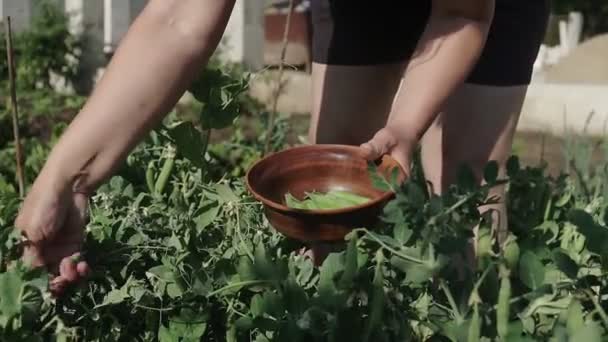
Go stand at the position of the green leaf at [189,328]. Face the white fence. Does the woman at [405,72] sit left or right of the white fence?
right

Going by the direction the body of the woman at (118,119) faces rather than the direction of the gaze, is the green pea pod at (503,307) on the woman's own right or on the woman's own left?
on the woman's own left

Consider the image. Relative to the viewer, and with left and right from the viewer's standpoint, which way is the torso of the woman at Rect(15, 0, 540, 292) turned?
facing the viewer and to the left of the viewer

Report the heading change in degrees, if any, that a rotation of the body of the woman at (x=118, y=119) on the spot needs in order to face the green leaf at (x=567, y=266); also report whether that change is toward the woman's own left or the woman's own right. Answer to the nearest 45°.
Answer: approximately 90° to the woman's own left
